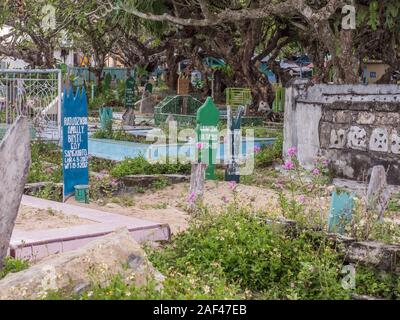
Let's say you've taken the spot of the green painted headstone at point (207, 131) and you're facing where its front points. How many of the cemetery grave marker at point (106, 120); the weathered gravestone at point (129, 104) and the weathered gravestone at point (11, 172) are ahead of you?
1

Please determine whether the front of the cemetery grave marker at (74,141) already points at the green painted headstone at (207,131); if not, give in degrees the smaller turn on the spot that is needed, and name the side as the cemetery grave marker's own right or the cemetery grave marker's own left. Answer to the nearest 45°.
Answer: approximately 135° to the cemetery grave marker's own left

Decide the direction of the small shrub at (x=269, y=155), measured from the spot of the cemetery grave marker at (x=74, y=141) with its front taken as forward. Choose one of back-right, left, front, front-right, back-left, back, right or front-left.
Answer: back-left

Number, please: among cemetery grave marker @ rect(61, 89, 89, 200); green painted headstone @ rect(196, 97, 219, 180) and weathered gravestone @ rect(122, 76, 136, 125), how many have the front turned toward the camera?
3

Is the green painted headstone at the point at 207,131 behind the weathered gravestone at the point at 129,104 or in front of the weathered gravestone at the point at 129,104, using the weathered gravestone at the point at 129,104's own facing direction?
in front

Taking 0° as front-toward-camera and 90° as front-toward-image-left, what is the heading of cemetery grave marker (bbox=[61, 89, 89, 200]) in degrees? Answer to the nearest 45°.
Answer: approximately 0°

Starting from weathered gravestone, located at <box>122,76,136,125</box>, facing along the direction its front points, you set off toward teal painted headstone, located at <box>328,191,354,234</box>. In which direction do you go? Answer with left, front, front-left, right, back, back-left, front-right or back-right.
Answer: front

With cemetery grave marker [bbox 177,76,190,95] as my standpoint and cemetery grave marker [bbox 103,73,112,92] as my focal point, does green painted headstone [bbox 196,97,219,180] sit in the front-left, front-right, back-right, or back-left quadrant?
back-left

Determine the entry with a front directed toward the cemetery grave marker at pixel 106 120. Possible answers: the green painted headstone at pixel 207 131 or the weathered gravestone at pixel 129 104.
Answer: the weathered gravestone

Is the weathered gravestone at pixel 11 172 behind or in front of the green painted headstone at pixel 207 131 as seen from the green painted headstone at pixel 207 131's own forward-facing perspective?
in front

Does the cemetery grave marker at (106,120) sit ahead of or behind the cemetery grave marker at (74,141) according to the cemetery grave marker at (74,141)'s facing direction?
behind

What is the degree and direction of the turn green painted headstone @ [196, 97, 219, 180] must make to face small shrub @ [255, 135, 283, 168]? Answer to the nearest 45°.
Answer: approximately 135° to its left

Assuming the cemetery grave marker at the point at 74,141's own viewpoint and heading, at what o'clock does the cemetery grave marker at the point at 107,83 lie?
the cemetery grave marker at the point at 107,83 is roughly at 6 o'clock from the cemetery grave marker at the point at 74,141.

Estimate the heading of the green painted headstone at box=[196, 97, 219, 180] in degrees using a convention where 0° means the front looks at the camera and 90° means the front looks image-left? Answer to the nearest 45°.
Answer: approximately 0°
